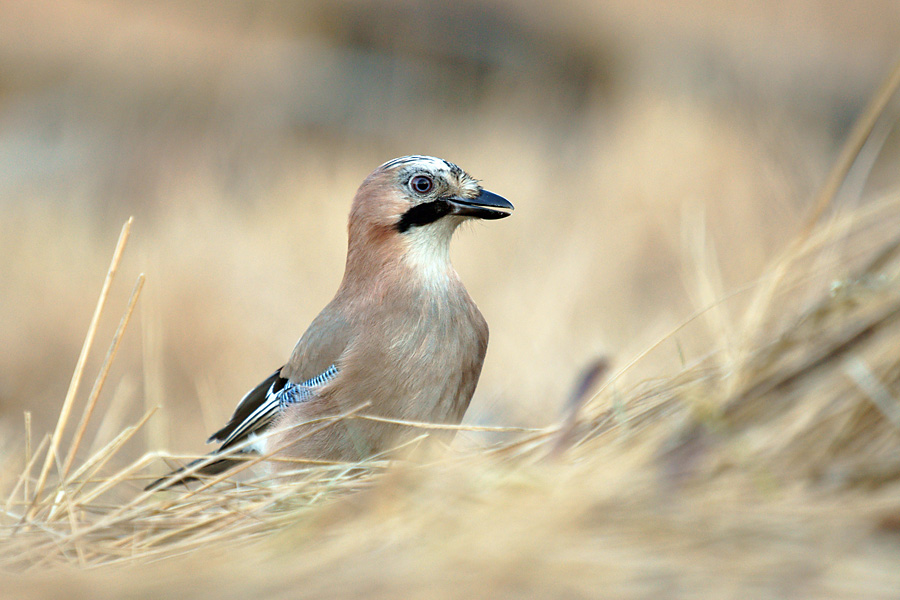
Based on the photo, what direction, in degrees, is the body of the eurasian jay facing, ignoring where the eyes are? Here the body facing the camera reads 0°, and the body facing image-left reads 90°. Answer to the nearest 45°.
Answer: approximately 315°

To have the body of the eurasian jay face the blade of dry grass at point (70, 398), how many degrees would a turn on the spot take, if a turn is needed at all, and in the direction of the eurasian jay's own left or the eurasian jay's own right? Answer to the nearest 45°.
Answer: approximately 90° to the eurasian jay's own right
